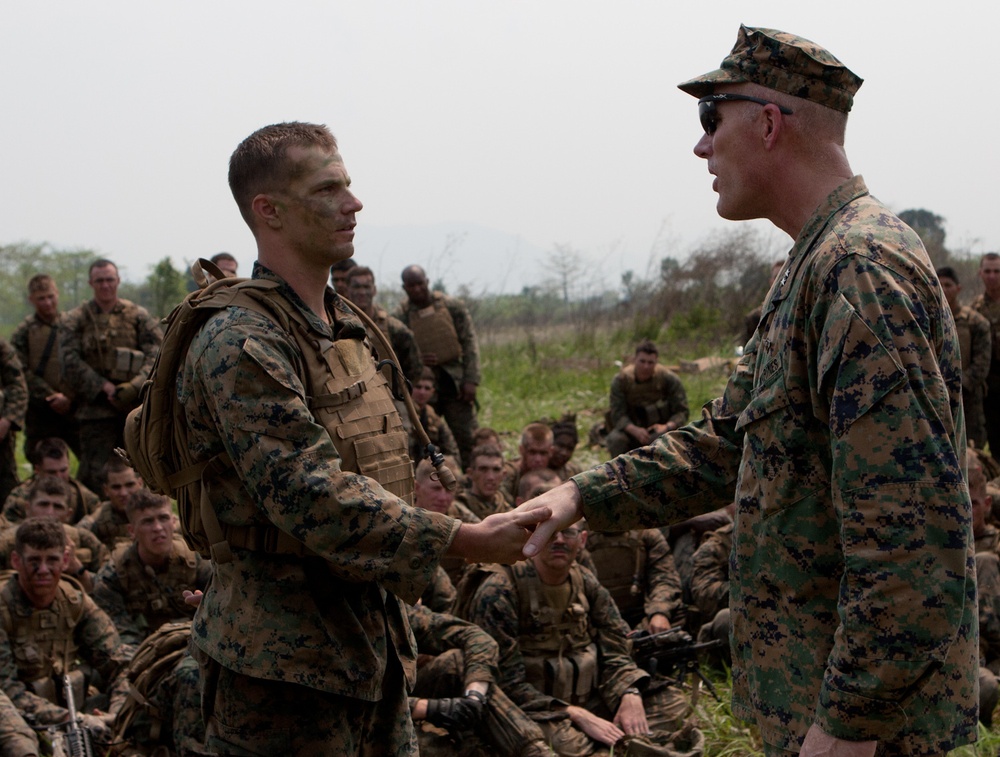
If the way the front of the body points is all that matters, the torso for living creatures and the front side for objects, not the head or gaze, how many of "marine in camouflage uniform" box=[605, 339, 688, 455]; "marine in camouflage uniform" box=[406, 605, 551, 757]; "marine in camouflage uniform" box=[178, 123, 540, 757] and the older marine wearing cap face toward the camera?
2

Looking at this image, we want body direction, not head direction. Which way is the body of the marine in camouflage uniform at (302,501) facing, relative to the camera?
to the viewer's right

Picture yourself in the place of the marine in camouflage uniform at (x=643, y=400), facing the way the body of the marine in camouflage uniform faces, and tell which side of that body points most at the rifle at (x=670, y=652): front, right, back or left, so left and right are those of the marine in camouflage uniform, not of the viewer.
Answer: front

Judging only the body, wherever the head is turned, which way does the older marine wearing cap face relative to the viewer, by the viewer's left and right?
facing to the left of the viewer

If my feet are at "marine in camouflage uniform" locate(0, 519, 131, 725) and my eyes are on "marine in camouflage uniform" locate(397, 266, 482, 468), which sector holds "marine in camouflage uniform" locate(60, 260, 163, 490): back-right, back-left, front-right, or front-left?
front-left

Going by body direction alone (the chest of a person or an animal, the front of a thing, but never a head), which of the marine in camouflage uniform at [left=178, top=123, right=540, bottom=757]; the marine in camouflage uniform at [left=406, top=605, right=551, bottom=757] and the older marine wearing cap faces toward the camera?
the marine in camouflage uniform at [left=406, top=605, right=551, bottom=757]

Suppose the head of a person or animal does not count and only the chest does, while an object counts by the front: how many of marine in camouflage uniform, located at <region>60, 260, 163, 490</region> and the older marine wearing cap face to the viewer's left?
1

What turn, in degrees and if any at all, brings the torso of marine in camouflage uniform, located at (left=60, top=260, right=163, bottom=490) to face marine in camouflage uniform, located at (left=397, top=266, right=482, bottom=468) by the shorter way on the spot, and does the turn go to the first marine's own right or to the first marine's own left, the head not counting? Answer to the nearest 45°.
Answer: approximately 90° to the first marine's own left

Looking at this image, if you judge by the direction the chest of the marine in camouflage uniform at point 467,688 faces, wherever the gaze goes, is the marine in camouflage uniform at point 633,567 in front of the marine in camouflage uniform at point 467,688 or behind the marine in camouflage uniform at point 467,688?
behind

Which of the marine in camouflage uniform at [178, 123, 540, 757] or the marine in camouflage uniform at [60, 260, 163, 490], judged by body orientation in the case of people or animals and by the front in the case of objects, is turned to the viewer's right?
the marine in camouflage uniform at [178, 123, 540, 757]

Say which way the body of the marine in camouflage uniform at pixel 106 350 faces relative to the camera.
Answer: toward the camera

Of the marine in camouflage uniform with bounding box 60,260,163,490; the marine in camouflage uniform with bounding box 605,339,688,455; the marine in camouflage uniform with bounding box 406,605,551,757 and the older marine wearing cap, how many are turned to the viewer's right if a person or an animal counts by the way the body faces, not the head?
0

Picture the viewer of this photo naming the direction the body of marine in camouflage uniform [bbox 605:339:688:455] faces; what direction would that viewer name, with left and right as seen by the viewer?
facing the viewer

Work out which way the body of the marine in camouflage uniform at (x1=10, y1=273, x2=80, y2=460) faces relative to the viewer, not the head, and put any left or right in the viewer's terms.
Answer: facing the viewer and to the right of the viewer

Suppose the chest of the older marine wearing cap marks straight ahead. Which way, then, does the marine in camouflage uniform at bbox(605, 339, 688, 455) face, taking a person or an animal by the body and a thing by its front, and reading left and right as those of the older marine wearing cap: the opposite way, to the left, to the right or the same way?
to the left

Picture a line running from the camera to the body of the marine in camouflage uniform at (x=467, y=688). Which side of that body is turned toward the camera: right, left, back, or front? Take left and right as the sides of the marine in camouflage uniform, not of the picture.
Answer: front
